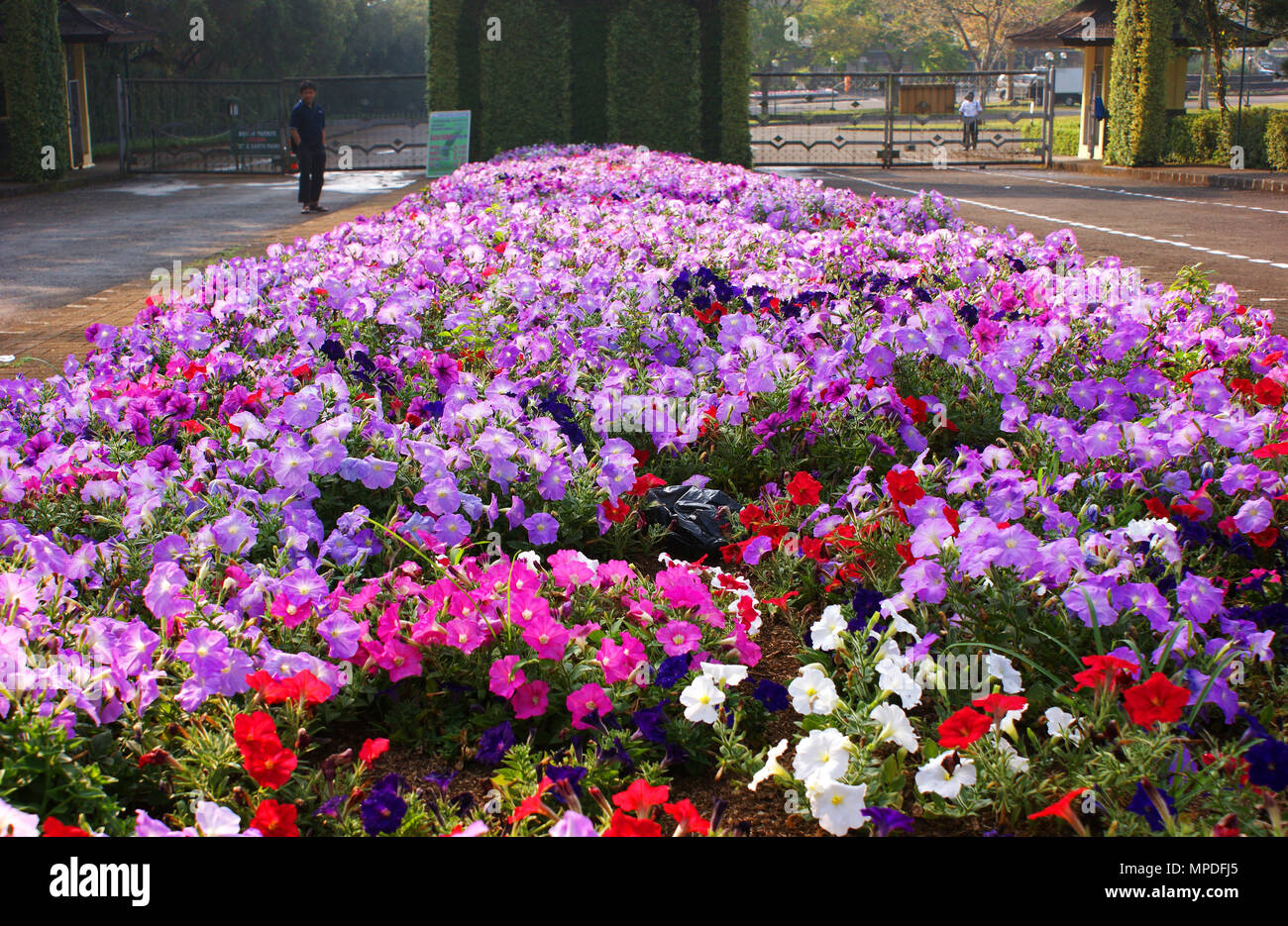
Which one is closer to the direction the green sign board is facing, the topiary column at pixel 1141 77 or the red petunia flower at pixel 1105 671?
the red petunia flower

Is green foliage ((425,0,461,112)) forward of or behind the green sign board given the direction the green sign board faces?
behind

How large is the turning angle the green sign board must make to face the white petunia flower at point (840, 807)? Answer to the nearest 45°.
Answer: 0° — it already faces it

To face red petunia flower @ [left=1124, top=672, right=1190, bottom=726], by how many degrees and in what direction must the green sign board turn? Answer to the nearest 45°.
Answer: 0° — it already faces it

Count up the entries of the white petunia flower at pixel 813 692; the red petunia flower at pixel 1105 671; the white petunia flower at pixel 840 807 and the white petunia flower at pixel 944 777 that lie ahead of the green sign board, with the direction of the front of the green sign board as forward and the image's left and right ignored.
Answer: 4

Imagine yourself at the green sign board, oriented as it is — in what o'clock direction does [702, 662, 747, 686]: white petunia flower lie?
The white petunia flower is roughly at 12 o'clock from the green sign board.

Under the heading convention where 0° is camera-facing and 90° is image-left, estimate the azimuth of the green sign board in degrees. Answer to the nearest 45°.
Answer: approximately 0°

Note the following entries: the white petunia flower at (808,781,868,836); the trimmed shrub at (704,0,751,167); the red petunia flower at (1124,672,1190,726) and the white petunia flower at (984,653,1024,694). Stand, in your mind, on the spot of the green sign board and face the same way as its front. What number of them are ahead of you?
3

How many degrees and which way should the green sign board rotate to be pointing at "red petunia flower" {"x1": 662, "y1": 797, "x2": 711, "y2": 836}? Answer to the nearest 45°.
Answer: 0° — it already faces it

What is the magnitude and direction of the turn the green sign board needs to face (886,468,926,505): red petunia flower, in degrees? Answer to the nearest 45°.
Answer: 0° — it already faces it

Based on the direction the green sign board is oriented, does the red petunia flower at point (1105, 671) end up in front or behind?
in front

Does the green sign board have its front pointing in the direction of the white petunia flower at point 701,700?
yes
